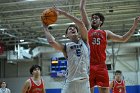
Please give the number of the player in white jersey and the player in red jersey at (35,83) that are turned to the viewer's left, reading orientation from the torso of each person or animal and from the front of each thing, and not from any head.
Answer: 0

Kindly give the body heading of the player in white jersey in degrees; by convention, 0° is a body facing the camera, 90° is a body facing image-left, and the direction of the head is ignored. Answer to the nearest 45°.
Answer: approximately 0°

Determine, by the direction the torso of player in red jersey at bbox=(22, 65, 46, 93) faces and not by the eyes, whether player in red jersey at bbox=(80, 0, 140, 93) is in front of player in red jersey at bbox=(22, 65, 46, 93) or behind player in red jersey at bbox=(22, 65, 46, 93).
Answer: in front

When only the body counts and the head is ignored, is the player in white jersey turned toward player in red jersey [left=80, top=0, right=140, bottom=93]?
no
